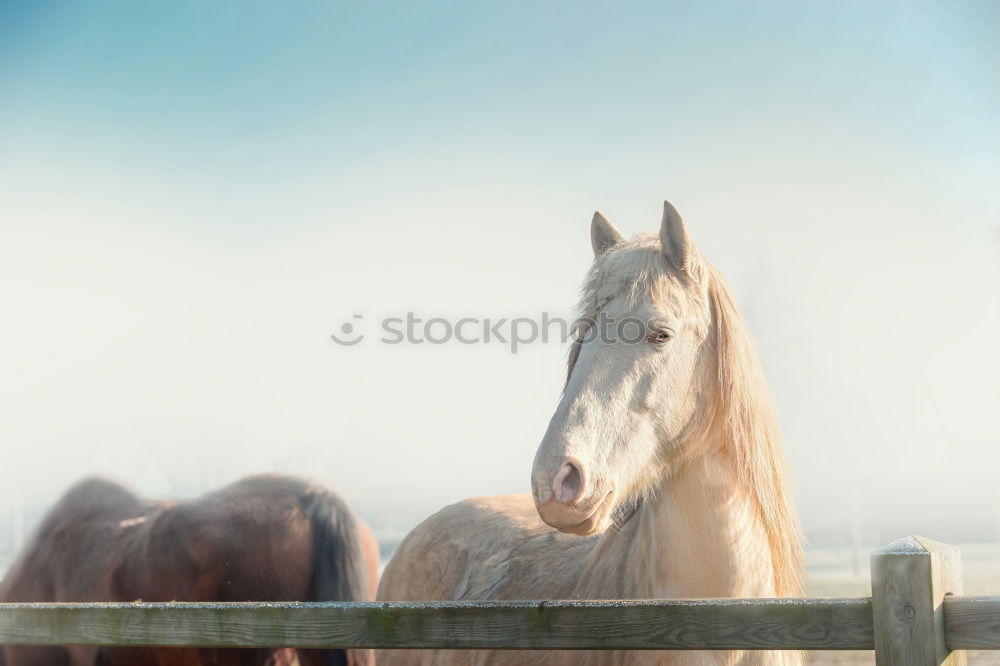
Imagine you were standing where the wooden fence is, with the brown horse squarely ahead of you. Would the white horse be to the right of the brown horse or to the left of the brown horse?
right

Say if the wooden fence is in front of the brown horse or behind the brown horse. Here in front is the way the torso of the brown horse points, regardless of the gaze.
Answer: behind

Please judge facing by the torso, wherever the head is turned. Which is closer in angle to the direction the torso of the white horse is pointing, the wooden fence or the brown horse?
the wooden fence

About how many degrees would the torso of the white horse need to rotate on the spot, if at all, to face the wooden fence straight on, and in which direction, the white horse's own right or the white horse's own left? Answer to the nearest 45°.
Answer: approximately 45° to the white horse's own right

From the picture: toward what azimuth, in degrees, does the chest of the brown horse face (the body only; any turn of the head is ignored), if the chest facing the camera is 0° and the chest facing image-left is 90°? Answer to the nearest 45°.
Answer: approximately 135°

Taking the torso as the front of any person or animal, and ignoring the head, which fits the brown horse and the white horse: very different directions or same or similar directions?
very different directions

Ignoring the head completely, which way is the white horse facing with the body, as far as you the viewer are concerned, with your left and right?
facing the viewer and to the right of the viewer

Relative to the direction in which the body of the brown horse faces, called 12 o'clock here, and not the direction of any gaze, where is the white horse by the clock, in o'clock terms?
The white horse is roughly at 7 o'clock from the brown horse.

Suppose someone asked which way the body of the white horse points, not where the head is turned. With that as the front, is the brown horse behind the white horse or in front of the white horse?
behind
